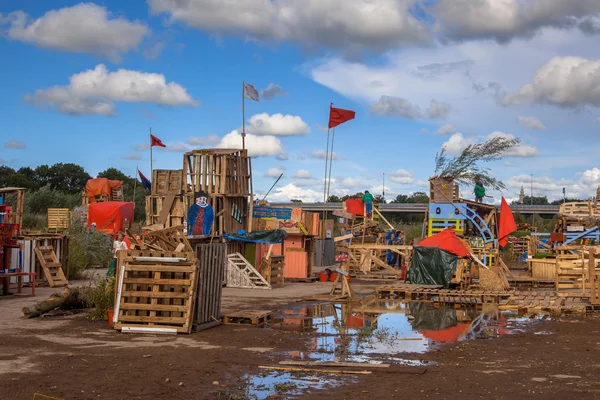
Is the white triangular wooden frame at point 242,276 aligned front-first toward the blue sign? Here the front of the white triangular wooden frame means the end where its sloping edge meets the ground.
no

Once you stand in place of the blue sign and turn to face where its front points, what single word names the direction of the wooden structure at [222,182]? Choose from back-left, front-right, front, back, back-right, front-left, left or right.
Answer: front-right

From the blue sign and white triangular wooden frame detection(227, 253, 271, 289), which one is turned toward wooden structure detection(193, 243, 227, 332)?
the blue sign

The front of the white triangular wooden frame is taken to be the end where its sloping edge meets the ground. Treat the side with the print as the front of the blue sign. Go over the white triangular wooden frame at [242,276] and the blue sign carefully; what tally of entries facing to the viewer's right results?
1

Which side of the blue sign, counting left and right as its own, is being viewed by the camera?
front

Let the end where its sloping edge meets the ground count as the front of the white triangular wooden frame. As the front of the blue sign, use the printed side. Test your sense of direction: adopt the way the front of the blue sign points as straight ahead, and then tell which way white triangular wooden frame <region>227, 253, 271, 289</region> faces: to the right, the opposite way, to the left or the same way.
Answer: to the left

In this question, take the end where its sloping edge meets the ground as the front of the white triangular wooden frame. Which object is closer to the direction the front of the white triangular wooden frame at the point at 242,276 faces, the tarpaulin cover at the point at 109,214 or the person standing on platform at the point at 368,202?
the person standing on platform

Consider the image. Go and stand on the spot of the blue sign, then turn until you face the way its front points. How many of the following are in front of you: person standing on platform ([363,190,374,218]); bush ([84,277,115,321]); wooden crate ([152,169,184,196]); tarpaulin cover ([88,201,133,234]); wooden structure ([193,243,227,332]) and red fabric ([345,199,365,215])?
2

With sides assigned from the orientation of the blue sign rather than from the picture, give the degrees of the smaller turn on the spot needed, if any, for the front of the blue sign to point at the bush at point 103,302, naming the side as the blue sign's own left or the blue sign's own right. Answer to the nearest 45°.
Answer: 0° — it already faces it

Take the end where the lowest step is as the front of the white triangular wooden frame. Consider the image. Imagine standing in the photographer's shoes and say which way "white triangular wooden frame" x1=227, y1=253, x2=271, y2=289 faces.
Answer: facing to the right of the viewer

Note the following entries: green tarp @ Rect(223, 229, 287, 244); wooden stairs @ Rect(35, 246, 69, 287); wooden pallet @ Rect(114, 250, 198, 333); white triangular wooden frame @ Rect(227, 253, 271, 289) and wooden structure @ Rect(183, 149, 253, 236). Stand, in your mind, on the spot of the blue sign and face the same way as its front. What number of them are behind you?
0

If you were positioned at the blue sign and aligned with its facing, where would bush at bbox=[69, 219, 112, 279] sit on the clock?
The bush is roughly at 4 o'clock from the blue sign.

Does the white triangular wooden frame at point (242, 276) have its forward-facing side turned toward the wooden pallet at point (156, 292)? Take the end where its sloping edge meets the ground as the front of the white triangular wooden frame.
no

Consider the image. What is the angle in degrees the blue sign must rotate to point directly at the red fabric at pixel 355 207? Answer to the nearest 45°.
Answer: approximately 135° to its left

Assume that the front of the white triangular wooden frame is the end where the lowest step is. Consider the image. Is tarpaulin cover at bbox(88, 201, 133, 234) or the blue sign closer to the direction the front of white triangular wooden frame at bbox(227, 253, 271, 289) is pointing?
the blue sign

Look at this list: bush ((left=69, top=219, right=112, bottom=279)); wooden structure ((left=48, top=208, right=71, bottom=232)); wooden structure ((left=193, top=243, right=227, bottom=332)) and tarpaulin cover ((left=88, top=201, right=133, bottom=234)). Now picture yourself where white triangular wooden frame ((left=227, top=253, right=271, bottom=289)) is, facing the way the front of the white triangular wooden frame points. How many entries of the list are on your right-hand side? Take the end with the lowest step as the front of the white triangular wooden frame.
1

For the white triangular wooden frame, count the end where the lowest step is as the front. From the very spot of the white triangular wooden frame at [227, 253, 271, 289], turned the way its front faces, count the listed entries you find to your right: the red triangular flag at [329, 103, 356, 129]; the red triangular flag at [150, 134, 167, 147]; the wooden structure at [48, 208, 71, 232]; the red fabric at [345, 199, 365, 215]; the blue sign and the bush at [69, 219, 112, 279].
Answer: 0
